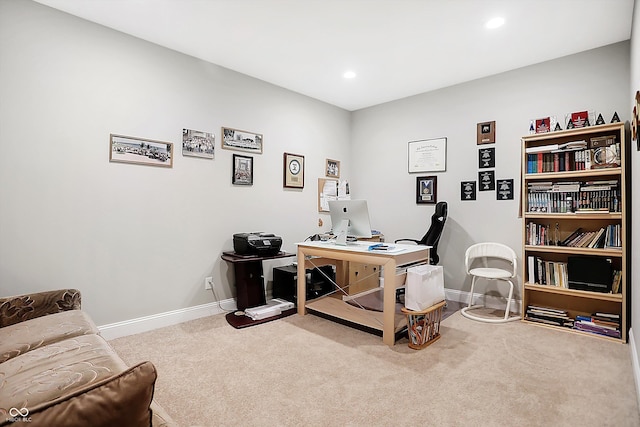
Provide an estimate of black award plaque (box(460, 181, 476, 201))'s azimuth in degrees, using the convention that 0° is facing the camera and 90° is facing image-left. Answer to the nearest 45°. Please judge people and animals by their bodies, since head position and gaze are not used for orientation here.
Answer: approximately 0°

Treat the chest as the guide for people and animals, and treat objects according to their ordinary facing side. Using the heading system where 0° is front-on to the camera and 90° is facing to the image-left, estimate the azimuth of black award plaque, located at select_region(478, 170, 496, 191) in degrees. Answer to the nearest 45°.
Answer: approximately 0°

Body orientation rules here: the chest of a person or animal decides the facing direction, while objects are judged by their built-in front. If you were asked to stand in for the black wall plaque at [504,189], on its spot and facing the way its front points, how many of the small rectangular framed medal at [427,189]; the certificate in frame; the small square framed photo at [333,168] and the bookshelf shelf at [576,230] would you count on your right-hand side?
3

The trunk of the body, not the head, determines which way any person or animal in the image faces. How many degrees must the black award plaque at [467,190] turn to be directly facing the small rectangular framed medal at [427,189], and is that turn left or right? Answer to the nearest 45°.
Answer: approximately 90° to its right

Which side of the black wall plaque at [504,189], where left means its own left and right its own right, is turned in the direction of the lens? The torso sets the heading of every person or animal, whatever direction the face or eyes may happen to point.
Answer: front

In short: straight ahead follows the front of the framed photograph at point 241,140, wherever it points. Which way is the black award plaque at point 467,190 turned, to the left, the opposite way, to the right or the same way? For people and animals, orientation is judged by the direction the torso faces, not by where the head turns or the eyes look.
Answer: to the right

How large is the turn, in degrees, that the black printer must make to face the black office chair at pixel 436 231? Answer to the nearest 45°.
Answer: approximately 45° to its left

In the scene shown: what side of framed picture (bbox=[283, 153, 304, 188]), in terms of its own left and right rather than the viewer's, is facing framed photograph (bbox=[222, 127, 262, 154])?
right

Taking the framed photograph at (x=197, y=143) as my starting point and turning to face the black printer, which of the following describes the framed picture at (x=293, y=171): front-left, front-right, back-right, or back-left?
front-left

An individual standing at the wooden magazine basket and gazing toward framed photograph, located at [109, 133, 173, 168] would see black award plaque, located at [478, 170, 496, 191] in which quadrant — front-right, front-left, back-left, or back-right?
back-right

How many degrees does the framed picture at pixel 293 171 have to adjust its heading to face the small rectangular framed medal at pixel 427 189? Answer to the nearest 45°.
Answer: approximately 45° to its left

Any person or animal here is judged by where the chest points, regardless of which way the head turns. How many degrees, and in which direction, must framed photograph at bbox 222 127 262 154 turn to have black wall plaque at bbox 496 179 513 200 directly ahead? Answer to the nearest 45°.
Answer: approximately 45° to its left

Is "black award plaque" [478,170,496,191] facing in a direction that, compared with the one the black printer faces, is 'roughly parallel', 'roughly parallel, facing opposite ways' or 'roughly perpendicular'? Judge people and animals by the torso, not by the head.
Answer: roughly perpendicular

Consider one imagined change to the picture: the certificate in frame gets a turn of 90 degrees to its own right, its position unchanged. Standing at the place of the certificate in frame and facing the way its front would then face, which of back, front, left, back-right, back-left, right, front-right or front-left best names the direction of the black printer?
left

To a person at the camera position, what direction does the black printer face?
facing the viewer and to the right of the viewer

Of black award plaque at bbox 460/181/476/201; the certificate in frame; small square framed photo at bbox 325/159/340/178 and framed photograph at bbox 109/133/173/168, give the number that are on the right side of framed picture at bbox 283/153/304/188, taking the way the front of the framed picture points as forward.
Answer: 1
